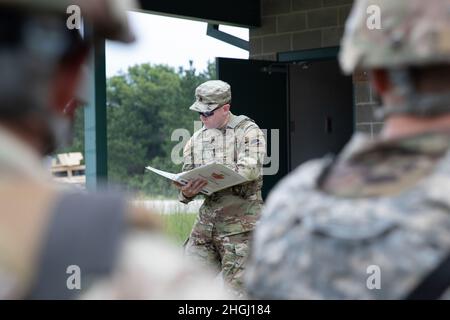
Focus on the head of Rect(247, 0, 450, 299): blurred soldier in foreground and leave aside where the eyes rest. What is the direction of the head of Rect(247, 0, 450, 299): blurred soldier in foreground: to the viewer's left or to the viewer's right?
to the viewer's left

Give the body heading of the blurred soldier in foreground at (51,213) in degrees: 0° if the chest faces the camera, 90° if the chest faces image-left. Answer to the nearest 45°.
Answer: approximately 225°
